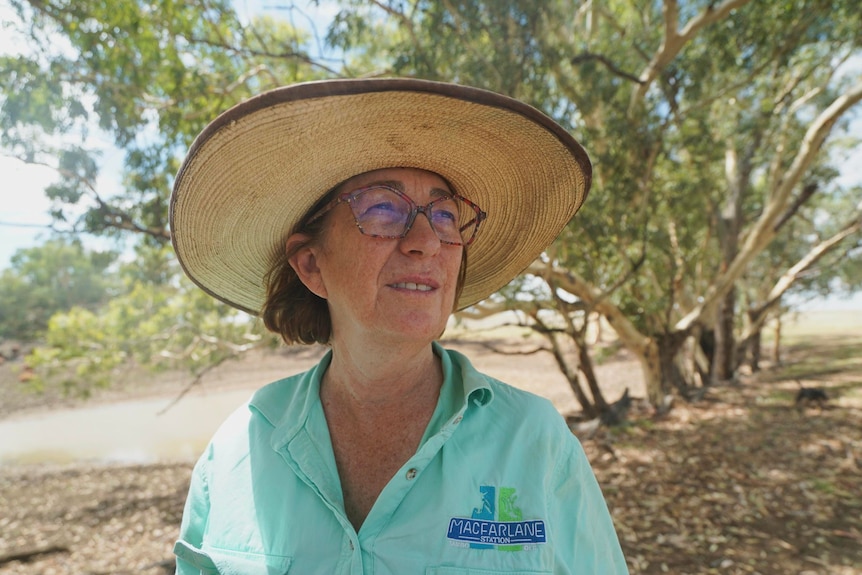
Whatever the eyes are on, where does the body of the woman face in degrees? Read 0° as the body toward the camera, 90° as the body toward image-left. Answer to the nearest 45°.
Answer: approximately 0°

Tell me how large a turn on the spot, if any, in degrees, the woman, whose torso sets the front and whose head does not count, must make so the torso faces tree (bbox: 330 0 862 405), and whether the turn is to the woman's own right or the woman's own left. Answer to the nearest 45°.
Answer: approximately 135° to the woman's own left

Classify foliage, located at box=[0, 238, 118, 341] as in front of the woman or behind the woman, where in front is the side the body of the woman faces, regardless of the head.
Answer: behind

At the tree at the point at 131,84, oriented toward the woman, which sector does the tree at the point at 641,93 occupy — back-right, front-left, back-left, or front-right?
front-left

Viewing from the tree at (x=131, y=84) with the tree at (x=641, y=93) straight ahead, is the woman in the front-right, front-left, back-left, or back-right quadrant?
front-right

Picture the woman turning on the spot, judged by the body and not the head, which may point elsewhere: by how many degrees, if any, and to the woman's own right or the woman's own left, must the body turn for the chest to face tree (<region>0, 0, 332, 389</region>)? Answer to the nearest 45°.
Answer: approximately 135° to the woman's own right

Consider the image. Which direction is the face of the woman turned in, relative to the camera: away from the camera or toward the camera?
toward the camera
